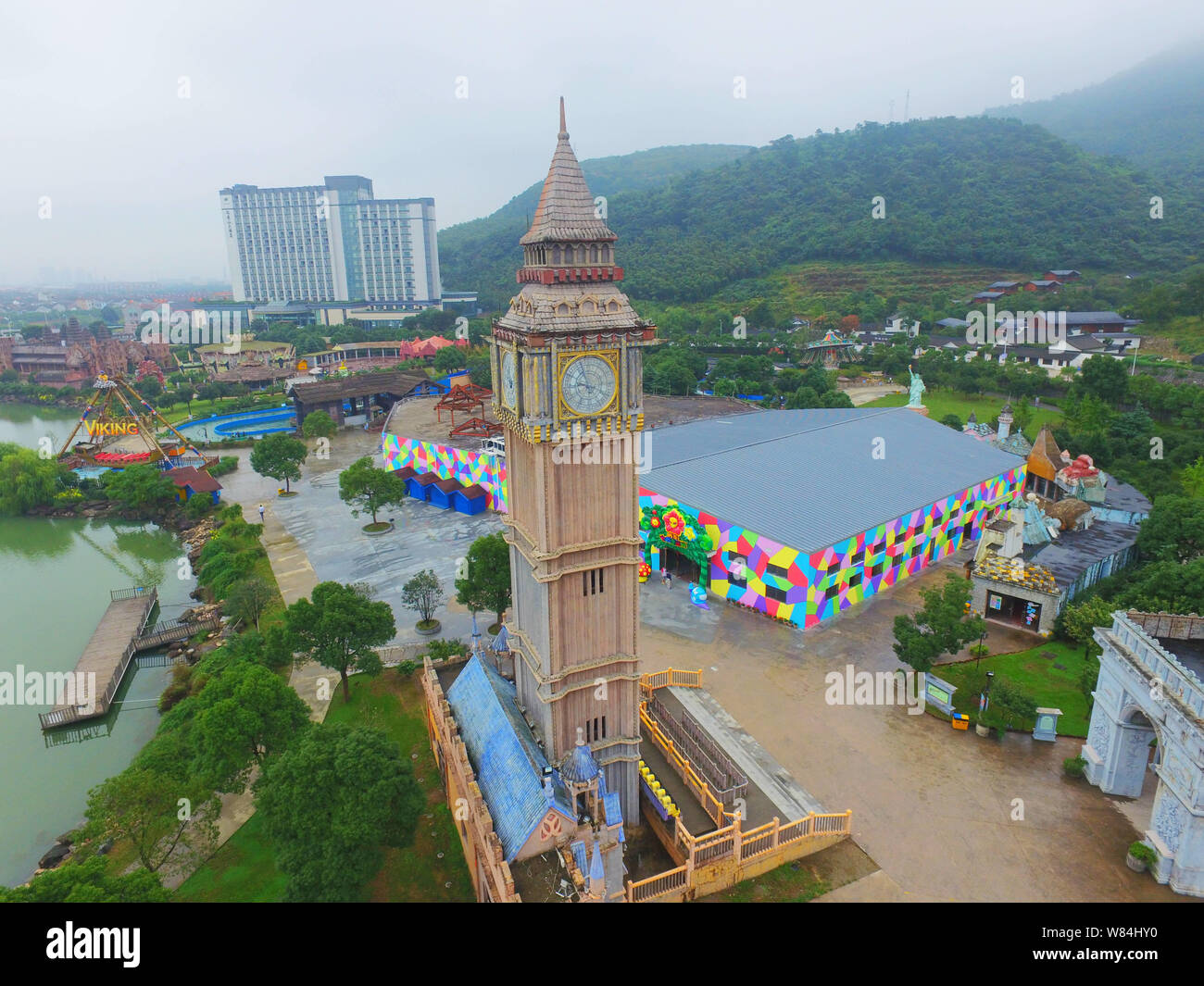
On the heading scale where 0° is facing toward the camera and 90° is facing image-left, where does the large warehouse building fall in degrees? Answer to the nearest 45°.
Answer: approximately 45°

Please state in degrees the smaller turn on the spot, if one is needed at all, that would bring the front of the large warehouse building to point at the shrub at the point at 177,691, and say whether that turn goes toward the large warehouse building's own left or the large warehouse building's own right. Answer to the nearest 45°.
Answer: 0° — it already faces it

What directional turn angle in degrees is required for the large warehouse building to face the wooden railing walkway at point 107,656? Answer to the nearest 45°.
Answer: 0° — it already faces it

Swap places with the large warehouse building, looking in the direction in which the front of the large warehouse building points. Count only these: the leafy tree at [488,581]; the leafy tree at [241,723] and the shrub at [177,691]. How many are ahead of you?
3

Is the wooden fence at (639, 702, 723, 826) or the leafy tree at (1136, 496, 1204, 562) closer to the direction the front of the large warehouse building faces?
the wooden fence
